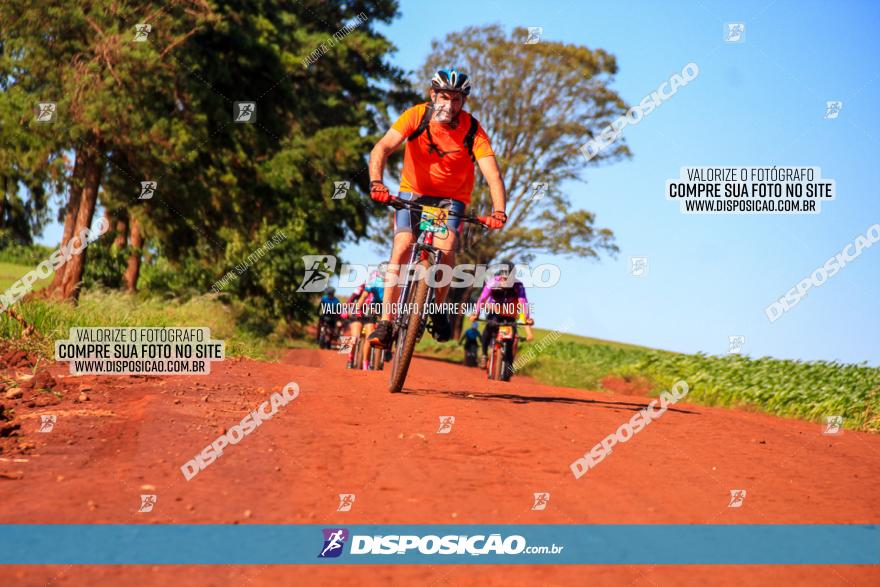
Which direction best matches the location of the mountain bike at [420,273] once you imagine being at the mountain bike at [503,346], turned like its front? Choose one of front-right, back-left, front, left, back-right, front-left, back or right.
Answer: front

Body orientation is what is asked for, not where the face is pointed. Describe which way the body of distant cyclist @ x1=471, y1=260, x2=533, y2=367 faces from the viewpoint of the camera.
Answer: toward the camera

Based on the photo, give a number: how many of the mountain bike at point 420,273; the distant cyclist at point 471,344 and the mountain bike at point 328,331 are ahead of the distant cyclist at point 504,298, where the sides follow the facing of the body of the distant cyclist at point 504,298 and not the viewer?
1

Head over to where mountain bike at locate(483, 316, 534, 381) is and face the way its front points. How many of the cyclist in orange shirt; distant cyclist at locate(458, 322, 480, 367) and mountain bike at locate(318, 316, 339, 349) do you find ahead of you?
1

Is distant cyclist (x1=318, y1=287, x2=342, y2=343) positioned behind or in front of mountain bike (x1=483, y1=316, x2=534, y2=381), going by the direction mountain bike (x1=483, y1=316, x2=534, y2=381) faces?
behind

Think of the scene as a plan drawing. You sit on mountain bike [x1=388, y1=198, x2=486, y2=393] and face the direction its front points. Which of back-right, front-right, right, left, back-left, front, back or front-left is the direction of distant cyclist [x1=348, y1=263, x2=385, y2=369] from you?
back

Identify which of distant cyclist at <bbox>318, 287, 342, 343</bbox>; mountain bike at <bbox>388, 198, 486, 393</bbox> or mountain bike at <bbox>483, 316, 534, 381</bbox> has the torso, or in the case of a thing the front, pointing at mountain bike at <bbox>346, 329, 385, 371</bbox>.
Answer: the distant cyclist

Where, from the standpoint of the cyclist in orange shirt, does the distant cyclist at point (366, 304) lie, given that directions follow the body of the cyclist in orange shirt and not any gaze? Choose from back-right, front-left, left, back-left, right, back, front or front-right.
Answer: back

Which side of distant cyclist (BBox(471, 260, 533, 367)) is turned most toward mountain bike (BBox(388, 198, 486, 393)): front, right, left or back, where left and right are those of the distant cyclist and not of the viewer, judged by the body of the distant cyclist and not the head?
front

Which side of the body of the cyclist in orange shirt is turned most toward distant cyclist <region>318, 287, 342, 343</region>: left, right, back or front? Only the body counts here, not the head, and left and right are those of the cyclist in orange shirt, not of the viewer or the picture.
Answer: back

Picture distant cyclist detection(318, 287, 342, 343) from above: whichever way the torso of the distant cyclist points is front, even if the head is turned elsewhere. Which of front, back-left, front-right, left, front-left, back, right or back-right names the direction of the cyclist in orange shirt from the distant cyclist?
front

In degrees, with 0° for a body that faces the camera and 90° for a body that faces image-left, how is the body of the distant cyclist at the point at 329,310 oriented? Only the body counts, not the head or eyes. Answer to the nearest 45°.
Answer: approximately 0°

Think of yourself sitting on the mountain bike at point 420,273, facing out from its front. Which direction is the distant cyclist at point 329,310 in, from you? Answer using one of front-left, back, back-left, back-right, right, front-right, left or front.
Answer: back

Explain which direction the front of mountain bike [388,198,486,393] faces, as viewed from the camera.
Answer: facing the viewer

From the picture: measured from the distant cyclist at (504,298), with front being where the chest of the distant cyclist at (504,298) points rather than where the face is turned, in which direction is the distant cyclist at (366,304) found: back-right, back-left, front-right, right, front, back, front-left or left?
right

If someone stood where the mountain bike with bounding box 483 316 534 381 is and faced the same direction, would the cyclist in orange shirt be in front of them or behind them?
in front

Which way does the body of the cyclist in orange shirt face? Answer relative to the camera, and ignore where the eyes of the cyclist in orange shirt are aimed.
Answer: toward the camera

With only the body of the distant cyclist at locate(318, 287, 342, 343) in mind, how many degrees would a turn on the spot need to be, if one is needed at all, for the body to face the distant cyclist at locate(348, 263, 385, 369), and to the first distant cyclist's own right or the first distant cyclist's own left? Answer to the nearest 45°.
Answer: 0° — they already face them
